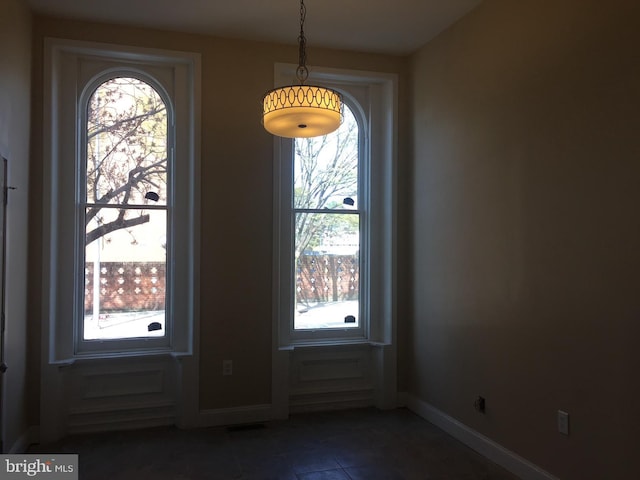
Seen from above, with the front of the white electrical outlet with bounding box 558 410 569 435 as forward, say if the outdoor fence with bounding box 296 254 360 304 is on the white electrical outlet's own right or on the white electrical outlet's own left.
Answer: on the white electrical outlet's own right

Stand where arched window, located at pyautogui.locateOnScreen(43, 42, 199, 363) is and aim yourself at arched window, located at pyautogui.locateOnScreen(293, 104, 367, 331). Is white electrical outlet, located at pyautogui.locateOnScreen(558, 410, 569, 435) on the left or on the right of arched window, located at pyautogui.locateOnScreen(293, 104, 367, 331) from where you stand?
right

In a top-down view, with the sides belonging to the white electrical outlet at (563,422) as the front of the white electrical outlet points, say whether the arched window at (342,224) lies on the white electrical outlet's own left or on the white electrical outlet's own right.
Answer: on the white electrical outlet's own right

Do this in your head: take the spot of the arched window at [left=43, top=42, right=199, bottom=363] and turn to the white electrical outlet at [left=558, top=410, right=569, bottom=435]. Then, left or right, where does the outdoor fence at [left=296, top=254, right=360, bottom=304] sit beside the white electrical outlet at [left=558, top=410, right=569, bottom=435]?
left

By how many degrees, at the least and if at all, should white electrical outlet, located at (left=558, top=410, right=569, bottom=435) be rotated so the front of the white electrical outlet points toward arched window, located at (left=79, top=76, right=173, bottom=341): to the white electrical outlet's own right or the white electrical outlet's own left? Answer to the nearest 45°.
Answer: approximately 45° to the white electrical outlet's own right

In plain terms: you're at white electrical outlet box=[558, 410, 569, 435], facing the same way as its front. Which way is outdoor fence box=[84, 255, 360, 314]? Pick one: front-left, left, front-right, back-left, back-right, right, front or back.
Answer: front-right

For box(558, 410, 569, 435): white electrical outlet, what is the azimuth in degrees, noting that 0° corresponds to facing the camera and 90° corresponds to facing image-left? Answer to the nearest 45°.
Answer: approximately 45°
